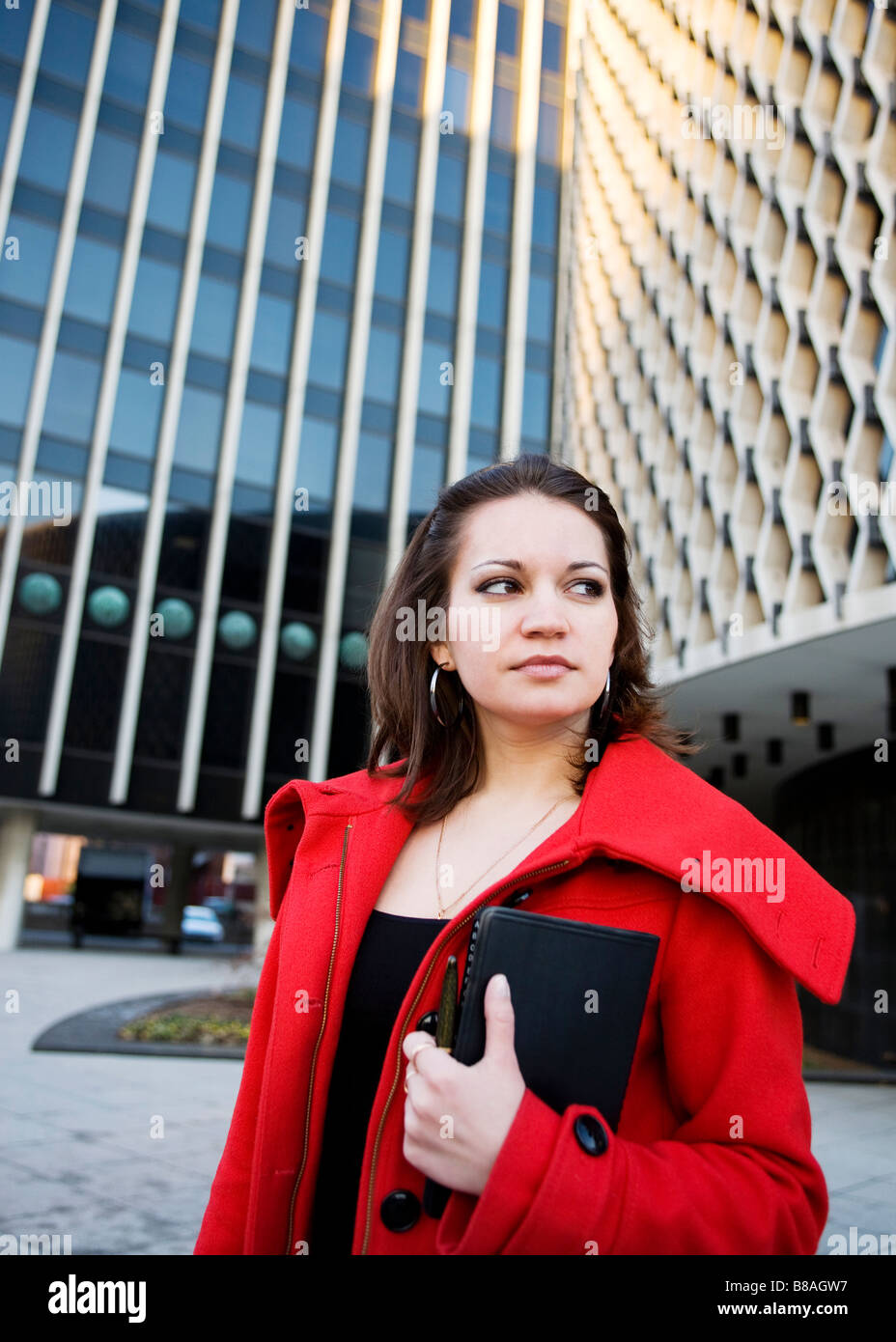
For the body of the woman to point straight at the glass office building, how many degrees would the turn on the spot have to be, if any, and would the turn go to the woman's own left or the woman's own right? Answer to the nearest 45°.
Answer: approximately 135° to the woman's own right

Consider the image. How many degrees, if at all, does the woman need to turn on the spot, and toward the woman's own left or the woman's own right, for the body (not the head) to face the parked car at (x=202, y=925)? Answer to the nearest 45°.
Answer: approximately 135° to the woman's own right

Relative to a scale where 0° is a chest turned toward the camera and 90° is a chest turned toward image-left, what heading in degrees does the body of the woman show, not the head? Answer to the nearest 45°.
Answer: approximately 45°
